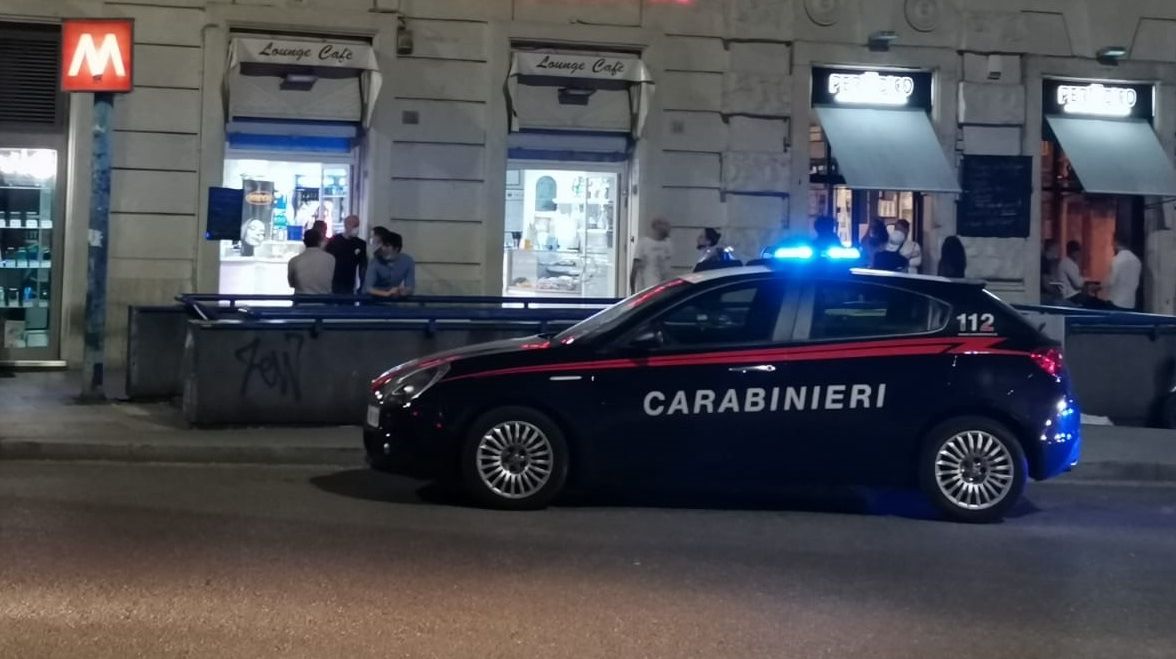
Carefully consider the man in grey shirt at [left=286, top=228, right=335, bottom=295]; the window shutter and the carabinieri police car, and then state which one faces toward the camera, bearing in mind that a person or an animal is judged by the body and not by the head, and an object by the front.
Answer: the window shutter

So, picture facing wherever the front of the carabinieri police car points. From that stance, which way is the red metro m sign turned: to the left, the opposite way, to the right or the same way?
to the left

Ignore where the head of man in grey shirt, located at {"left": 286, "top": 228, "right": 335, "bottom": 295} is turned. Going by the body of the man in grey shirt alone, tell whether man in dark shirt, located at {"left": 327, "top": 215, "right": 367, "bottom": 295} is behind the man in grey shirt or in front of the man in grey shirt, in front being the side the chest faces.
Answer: in front

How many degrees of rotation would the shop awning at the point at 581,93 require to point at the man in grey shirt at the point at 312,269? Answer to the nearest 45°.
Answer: approximately 45° to its right

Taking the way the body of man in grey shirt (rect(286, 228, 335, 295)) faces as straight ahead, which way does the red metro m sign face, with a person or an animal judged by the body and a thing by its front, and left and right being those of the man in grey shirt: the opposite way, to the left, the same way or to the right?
the opposite way

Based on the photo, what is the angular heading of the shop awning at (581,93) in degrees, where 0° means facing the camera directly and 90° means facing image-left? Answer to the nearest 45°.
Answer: approximately 0°

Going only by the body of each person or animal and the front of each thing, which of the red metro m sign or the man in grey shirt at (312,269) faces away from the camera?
the man in grey shirt

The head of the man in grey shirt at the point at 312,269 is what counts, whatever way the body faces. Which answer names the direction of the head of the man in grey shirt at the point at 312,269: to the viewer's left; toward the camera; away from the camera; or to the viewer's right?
away from the camera

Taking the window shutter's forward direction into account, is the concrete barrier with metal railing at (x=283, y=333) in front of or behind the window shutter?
in front

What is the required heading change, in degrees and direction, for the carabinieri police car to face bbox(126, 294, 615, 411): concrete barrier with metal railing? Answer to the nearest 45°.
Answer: approximately 45° to its right

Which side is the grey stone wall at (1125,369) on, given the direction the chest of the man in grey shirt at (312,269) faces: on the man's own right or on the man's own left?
on the man's own right

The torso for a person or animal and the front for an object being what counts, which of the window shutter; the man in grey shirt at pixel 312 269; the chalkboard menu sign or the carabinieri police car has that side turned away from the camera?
the man in grey shirt

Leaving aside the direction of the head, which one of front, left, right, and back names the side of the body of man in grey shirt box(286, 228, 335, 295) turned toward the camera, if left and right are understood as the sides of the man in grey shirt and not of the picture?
back

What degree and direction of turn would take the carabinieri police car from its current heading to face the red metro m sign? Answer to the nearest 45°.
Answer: approximately 45° to its right

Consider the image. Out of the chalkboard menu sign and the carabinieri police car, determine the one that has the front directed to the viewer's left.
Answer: the carabinieri police car

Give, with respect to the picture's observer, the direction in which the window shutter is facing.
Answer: facing the viewer

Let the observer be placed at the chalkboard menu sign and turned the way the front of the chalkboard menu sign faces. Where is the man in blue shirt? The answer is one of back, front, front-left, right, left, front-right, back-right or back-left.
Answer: front-right

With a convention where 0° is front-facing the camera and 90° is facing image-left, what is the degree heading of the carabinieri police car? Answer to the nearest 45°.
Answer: approximately 90°
